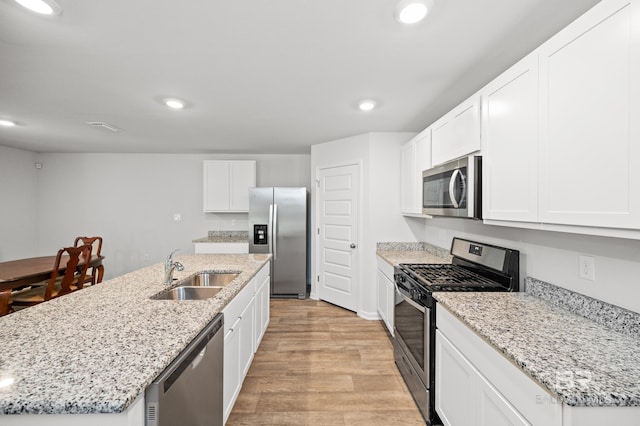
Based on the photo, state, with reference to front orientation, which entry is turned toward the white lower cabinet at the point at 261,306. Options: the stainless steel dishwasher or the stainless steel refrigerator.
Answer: the stainless steel refrigerator

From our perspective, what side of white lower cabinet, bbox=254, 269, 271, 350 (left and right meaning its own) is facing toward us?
right

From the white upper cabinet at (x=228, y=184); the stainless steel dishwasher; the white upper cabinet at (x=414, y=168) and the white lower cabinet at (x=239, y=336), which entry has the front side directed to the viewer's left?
the white upper cabinet at (x=414, y=168)

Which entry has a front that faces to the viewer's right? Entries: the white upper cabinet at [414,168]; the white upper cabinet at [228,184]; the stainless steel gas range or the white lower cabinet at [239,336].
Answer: the white lower cabinet

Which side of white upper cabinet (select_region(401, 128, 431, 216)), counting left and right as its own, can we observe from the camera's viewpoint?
left

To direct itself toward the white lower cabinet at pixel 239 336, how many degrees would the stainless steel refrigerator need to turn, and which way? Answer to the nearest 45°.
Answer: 0° — it already faces it

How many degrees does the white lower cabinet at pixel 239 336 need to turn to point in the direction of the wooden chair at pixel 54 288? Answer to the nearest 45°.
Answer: approximately 135° to its left

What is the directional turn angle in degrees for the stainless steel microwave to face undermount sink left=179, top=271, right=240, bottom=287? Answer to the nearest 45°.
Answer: approximately 45° to its right

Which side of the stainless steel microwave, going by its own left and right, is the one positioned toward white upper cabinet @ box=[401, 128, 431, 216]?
right

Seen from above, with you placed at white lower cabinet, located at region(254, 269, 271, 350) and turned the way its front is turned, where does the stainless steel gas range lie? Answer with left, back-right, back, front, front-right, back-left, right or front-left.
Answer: front-right

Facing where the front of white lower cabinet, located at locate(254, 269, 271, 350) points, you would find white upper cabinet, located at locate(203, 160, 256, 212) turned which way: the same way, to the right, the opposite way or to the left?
to the right

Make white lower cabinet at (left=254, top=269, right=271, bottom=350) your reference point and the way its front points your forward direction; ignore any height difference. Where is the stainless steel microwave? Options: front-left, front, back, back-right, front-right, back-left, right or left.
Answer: front-right

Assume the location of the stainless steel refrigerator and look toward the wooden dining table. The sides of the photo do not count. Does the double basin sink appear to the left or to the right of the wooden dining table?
left
